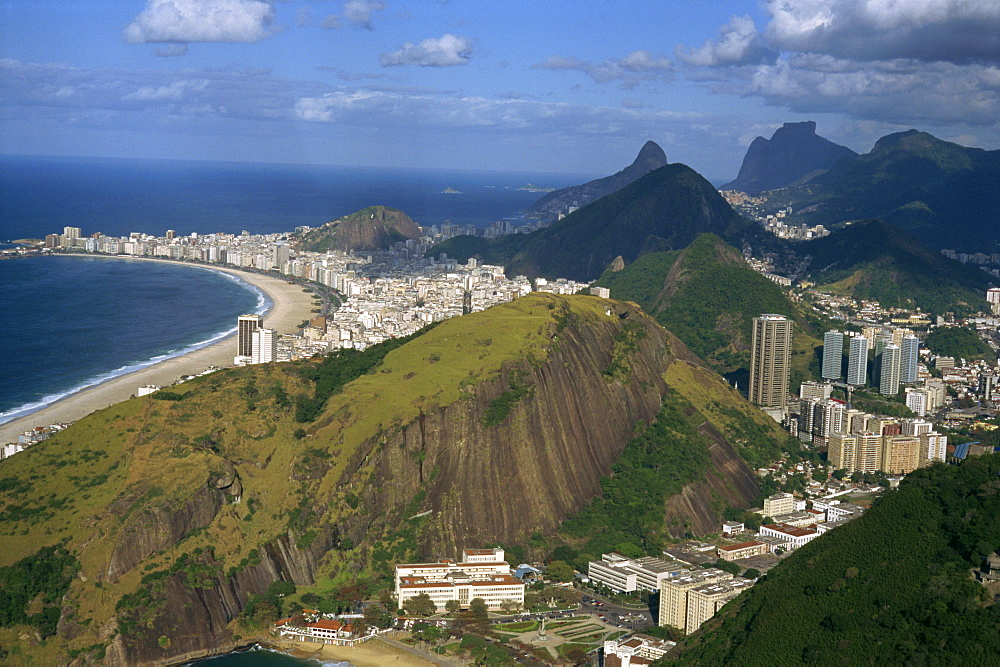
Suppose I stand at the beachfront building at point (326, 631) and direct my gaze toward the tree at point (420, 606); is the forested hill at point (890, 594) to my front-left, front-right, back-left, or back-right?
front-right

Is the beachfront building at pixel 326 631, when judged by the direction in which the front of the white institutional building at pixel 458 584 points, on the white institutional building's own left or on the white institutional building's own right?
on the white institutional building's own right

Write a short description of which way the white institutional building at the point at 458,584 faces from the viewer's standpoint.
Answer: facing the viewer

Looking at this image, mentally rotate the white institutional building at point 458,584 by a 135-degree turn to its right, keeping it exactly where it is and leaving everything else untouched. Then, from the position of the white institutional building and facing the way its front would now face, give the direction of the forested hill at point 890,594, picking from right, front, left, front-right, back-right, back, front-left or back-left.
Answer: back

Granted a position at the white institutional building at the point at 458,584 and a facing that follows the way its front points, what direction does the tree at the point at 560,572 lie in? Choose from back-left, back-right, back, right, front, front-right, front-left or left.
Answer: back-left

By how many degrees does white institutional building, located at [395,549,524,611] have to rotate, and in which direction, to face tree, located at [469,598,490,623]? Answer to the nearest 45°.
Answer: approximately 45° to its left

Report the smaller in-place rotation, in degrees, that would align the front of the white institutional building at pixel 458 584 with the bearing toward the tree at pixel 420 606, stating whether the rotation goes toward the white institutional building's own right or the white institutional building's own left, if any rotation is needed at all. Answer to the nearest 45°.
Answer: approximately 45° to the white institutional building's own right
